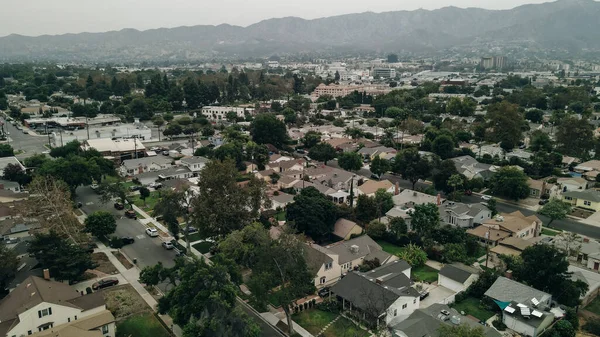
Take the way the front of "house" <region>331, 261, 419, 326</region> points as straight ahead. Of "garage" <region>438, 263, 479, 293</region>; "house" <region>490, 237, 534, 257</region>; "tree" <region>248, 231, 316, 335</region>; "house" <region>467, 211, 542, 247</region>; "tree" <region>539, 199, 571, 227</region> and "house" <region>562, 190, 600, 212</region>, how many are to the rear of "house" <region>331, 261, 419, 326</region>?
5

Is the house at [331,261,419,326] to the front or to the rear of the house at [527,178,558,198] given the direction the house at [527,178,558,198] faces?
to the front

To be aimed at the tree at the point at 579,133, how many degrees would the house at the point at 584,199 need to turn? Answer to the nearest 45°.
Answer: approximately 135° to its right

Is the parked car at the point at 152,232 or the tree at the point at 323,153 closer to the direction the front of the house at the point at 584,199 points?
the parked car

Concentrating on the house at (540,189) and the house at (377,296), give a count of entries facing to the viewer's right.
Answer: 0

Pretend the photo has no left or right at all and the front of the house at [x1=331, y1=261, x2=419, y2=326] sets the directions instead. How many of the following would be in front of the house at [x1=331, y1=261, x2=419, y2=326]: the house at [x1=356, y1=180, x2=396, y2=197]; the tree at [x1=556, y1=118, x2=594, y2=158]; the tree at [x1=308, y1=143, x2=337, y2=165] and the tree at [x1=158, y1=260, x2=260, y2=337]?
1

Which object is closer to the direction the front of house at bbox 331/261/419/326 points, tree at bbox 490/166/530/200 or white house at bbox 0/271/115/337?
the white house

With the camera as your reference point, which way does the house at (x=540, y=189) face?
facing the viewer and to the left of the viewer

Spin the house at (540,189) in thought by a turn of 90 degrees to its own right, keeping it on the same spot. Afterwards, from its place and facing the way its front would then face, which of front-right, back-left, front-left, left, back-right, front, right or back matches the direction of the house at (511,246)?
back-left
